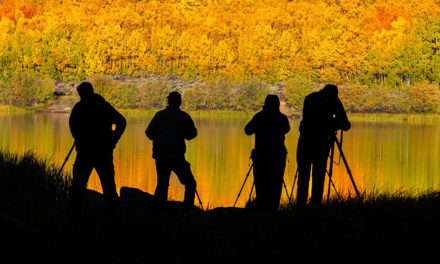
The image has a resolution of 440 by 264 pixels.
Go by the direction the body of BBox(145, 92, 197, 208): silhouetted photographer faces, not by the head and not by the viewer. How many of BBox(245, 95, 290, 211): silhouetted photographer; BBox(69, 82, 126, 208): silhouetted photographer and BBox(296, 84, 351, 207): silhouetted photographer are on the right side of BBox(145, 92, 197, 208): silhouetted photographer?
2

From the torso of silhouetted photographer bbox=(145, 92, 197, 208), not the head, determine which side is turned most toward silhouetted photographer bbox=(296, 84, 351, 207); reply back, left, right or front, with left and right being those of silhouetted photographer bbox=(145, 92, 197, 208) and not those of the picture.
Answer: right

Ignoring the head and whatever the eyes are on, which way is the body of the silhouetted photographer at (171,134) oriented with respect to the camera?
away from the camera

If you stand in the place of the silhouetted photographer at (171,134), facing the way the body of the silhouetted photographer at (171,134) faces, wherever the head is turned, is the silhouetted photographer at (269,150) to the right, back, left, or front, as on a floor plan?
right

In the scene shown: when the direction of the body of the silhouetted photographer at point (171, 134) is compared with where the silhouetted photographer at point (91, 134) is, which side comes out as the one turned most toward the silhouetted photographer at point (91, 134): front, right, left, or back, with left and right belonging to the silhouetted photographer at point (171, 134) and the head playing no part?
left
